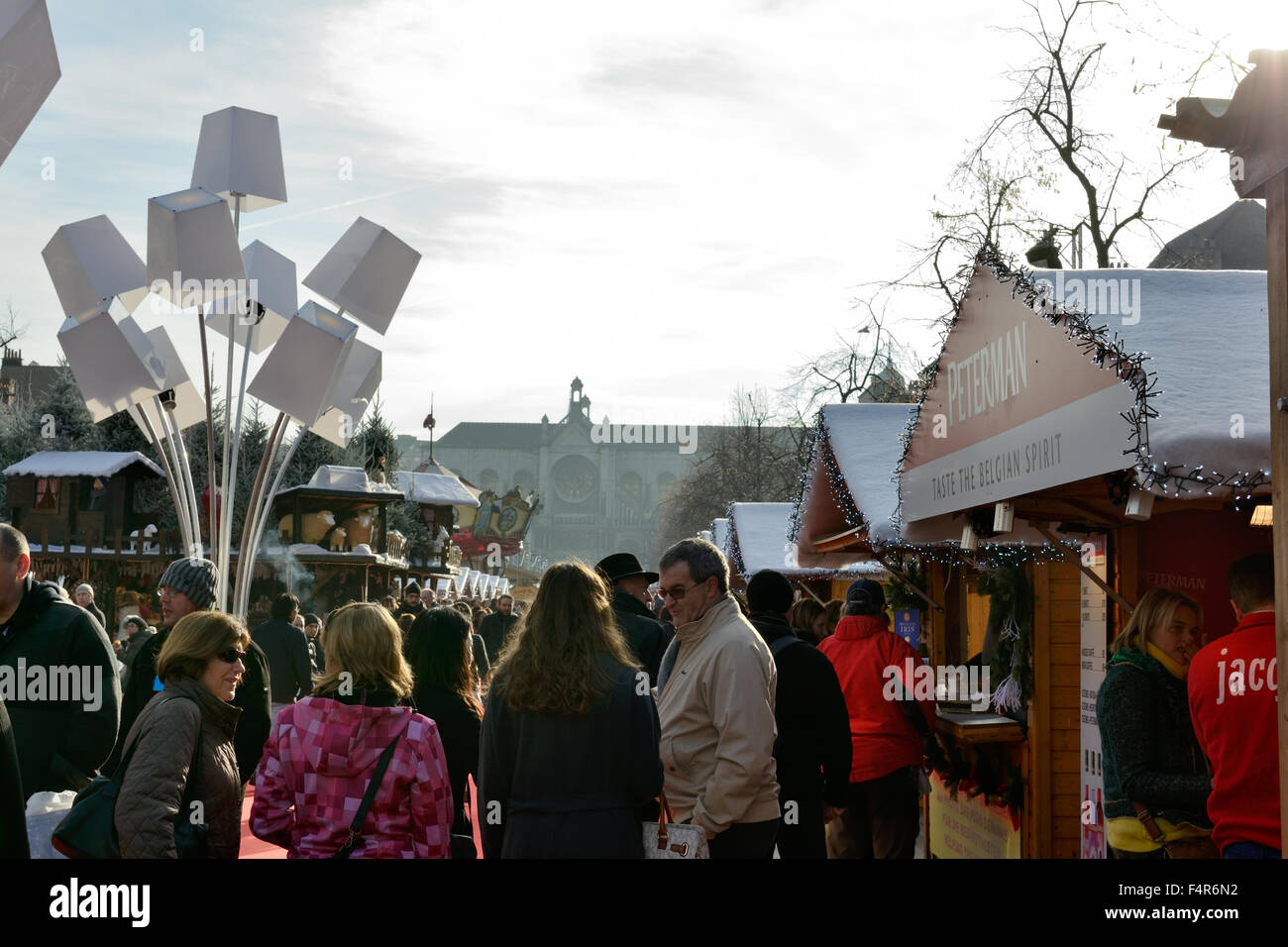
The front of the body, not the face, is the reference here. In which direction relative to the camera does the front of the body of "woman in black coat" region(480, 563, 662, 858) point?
away from the camera

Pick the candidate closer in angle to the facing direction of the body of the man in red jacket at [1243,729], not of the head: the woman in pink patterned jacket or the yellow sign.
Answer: the yellow sign

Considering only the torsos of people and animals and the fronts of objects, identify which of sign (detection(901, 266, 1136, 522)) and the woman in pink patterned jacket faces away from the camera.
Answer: the woman in pink patterned jacket

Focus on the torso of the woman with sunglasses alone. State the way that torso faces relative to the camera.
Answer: to the viewer's right

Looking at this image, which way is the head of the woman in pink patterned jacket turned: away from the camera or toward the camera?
away from the camera

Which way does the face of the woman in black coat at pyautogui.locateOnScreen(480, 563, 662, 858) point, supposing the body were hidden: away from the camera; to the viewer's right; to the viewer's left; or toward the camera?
away from the camera

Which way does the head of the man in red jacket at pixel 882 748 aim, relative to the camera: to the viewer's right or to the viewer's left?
to the viewer's right

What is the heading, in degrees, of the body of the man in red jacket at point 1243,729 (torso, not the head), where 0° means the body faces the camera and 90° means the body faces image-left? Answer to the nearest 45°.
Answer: approximately 180°

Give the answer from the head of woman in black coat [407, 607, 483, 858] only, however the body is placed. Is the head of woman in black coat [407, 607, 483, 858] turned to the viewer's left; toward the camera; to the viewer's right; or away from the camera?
away from the camera

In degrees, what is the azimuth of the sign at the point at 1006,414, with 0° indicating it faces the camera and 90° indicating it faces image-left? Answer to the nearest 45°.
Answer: approximately 45°

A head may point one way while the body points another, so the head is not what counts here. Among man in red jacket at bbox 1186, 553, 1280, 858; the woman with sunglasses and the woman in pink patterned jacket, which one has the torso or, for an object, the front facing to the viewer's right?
the woman with sunglasses

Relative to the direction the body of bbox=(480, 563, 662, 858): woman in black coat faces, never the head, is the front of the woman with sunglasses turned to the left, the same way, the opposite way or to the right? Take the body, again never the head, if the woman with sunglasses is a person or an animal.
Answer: to the right

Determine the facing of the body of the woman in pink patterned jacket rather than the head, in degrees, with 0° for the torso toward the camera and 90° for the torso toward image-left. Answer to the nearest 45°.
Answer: approximately 180°

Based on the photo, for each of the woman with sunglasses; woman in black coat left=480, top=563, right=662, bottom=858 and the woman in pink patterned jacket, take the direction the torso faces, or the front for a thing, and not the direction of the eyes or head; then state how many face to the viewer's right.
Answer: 1
